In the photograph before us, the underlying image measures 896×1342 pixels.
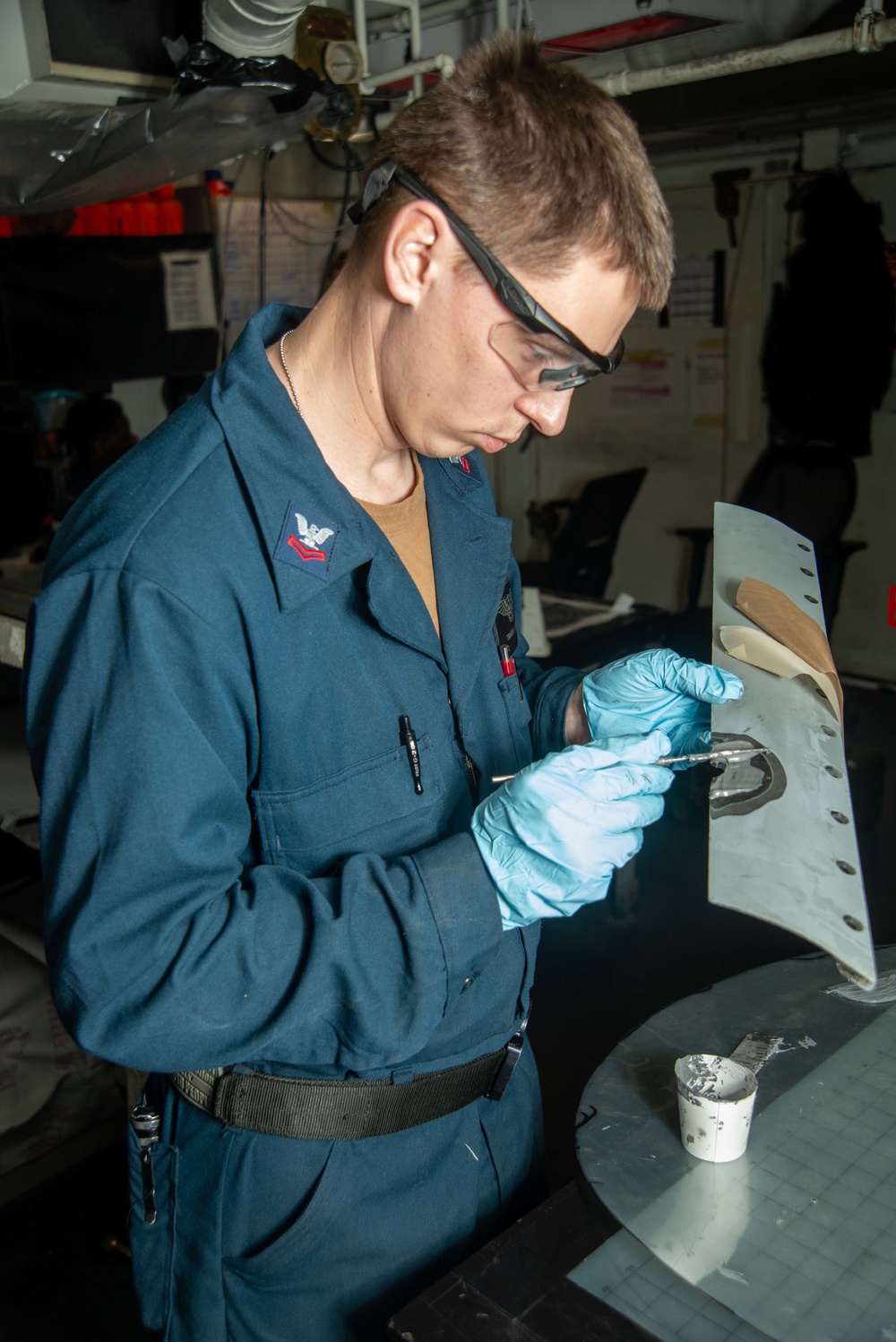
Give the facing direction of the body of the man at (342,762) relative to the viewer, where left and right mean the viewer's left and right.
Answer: facing the viewer and to the right of the viewer

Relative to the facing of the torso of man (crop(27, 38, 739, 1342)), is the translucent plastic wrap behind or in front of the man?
behind
